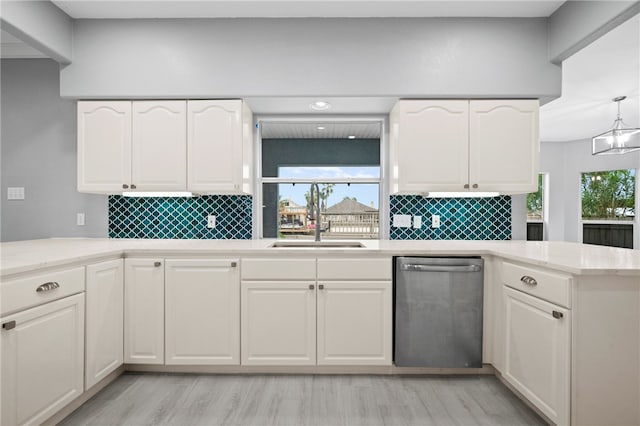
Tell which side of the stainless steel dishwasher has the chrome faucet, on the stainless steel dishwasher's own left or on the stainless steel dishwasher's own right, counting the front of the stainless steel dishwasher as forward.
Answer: on the stainless steel dishwasher's own right

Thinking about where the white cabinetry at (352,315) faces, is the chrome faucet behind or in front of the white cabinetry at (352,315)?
behind

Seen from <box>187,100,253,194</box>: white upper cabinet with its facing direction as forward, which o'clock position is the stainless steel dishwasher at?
The stainless steel dishwasher is roughly at 10 o'clock from the white upper cabinet.

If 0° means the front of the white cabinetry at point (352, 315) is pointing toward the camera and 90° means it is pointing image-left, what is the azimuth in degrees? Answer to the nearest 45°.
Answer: approximately 0°

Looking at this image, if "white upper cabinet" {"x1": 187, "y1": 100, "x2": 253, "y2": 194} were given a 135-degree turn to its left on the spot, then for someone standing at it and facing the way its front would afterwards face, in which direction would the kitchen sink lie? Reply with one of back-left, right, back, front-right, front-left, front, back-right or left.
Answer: front-right

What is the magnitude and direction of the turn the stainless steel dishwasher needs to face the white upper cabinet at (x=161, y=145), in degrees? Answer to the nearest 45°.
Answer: approximately 90° to its right

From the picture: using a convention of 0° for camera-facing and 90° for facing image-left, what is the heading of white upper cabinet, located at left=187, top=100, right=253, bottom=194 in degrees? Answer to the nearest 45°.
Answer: approximately 0°
